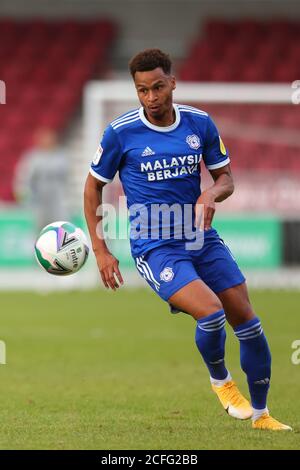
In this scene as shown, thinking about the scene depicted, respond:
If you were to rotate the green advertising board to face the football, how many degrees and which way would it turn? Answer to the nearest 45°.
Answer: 0° — it already faces it

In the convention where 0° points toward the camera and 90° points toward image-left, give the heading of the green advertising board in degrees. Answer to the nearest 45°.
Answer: approximately 0°
